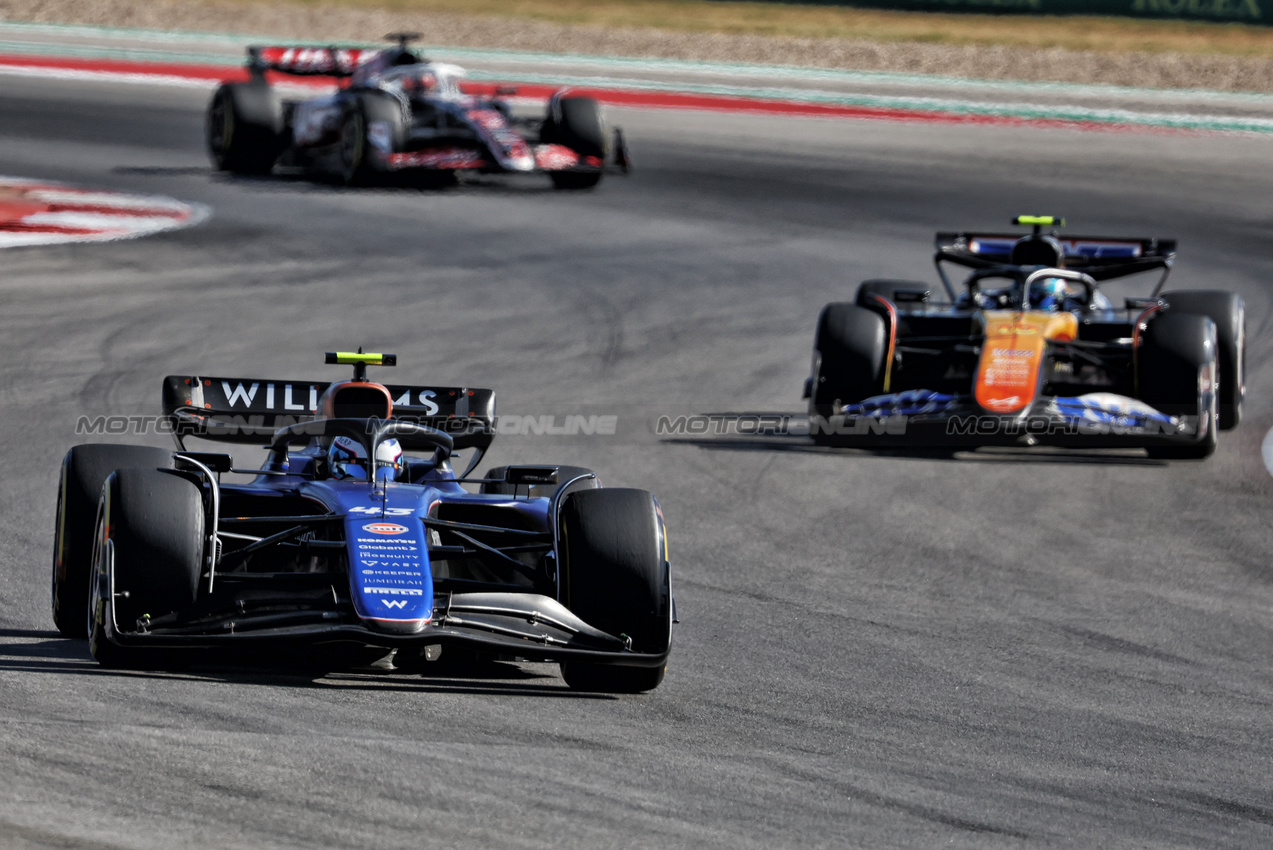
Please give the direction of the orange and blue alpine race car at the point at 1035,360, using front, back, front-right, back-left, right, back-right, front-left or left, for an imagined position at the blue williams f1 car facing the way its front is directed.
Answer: back-left

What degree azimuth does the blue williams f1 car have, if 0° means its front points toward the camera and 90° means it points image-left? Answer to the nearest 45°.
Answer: approximately 0°

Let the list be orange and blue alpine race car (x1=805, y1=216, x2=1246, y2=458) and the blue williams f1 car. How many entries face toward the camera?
2
